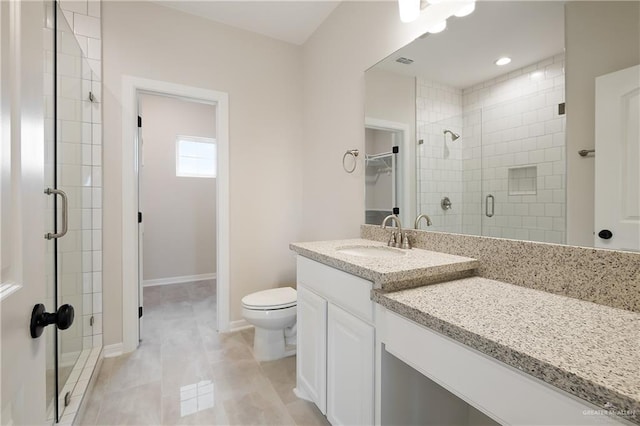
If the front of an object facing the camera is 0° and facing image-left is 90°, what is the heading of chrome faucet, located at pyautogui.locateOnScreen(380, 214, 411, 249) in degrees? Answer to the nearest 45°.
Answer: approximately 45°

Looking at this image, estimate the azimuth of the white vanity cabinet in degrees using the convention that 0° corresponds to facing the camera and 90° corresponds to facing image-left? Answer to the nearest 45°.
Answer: approximately 45°

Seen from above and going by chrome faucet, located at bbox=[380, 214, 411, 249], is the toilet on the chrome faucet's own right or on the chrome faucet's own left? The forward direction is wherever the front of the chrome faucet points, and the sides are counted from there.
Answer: on the chrome faucet's own right

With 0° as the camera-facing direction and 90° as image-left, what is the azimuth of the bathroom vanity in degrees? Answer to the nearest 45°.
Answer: approximately 45°
